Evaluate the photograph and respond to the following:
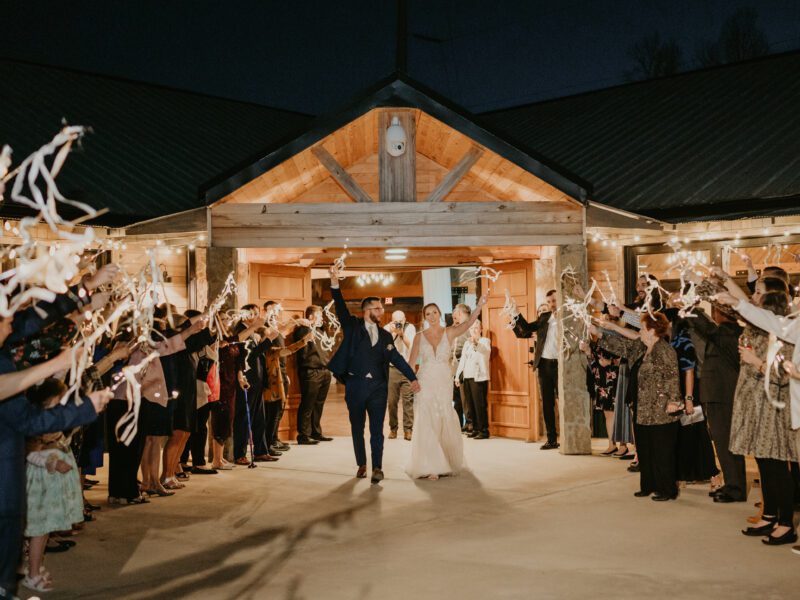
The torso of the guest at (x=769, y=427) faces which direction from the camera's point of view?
to the viewer's left

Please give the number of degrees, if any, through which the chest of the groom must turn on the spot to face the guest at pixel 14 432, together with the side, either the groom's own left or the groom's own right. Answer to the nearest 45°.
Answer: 0° — they already face them

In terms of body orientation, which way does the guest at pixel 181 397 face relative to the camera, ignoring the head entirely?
to the viewer's right

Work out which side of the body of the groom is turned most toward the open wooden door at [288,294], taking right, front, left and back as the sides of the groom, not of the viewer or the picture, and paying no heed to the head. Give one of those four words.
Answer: back

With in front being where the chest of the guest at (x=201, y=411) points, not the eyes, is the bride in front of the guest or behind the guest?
in front

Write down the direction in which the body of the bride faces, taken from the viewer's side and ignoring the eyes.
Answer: toward the camera

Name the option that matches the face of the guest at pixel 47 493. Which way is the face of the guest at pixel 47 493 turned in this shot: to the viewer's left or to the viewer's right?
to the viewer's right

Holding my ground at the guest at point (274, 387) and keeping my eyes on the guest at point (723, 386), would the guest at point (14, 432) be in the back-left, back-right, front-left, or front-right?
front-right

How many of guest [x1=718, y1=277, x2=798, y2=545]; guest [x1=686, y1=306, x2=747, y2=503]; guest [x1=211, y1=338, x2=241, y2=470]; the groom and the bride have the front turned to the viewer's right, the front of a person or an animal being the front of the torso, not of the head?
1

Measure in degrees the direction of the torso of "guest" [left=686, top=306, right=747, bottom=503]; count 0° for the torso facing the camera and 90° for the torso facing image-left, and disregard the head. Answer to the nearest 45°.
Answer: approximately 90°

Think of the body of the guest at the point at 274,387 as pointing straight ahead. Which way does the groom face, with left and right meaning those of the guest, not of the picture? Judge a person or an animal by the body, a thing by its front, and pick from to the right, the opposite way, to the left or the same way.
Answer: to the right

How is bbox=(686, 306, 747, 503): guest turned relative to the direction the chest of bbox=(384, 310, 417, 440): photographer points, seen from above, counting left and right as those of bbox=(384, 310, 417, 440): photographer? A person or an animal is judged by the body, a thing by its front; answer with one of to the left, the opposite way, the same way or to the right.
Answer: to the right

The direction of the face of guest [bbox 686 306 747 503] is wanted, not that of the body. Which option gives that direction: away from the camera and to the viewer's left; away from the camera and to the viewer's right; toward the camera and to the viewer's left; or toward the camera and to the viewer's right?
away from the camera and to the viewer's left

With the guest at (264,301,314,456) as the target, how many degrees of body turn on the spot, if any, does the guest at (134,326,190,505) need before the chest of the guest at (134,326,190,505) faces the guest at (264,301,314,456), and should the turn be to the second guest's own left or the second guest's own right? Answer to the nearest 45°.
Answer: approximately 45° to the second guest's own left

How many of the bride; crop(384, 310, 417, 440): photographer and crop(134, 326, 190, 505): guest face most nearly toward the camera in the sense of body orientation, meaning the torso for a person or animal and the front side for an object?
2

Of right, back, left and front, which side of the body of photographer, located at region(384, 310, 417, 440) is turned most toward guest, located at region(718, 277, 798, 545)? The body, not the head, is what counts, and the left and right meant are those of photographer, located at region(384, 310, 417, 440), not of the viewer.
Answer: front

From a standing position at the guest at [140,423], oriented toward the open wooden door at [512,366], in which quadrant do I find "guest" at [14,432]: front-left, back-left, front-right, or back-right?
back-right

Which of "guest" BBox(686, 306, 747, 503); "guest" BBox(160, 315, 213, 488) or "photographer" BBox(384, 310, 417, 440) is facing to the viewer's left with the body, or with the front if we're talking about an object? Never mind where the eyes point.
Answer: "guest" BBox(686, 306, 747, 503)
